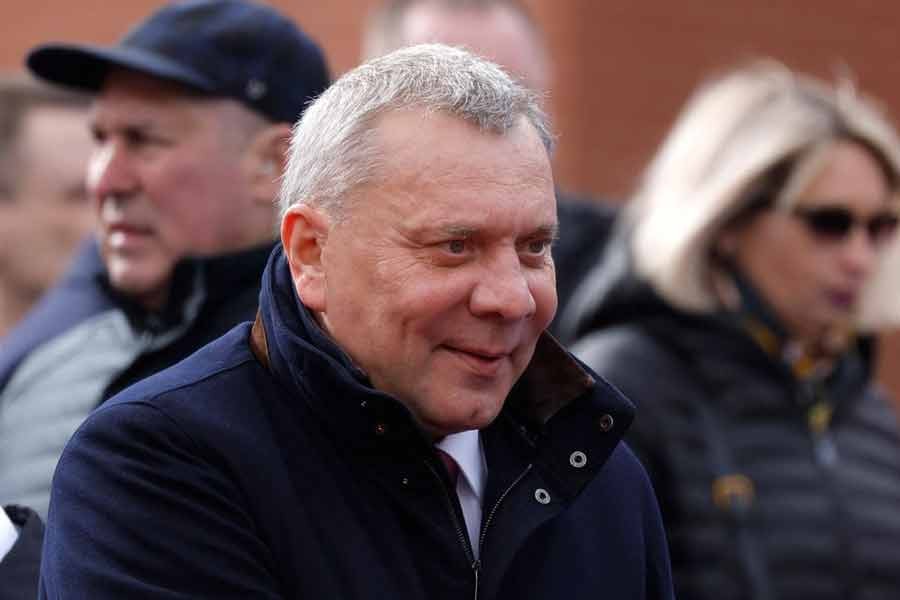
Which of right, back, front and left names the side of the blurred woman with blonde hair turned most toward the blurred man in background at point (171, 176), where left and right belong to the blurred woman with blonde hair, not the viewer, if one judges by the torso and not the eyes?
right

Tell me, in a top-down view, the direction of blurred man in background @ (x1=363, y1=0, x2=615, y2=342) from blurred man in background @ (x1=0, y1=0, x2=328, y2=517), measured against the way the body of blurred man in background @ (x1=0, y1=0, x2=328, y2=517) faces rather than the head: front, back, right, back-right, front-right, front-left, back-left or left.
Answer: back

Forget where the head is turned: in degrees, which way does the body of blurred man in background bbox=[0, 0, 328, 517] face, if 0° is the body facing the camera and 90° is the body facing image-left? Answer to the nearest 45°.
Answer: approximately 45°

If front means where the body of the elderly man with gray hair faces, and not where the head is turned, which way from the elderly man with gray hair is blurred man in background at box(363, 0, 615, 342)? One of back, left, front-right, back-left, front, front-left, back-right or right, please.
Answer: back-left

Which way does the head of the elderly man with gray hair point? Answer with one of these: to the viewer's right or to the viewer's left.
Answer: to the viewer's right

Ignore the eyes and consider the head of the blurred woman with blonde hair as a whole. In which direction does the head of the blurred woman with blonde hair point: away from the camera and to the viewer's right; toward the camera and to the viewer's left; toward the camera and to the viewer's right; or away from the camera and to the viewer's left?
toward the camera and to the viewer's right

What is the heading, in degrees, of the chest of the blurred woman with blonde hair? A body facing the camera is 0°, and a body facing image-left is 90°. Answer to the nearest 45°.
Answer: approximately 315°
